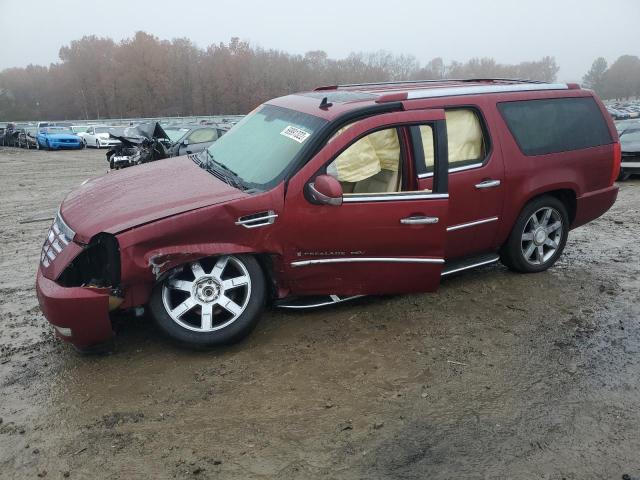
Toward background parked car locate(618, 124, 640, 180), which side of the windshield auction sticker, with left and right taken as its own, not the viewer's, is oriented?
back

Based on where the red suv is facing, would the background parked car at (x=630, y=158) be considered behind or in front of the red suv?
behind

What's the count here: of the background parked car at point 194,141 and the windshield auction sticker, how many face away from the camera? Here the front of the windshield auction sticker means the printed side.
0

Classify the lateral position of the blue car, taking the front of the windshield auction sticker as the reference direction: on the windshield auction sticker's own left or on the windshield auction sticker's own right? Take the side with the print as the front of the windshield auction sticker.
on the windshield auction sticker's own right

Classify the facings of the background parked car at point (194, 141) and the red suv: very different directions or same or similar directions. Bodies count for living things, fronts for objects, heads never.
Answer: same or similar directions

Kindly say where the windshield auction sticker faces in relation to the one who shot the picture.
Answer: facing the viewer and to the left of the viewer

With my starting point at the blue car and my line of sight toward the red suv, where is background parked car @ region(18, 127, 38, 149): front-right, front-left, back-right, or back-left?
back-right

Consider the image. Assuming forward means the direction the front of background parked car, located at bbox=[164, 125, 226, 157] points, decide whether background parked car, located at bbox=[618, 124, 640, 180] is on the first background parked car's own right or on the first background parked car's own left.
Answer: on the first background parked car's own left

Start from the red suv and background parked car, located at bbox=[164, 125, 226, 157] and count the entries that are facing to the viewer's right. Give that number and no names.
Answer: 0

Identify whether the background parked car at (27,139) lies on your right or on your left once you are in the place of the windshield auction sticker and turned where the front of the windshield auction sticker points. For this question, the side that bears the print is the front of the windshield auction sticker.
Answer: on your right

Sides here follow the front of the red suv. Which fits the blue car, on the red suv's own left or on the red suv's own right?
on the red suv's own right

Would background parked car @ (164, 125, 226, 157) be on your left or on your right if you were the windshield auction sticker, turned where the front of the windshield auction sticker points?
on your right
